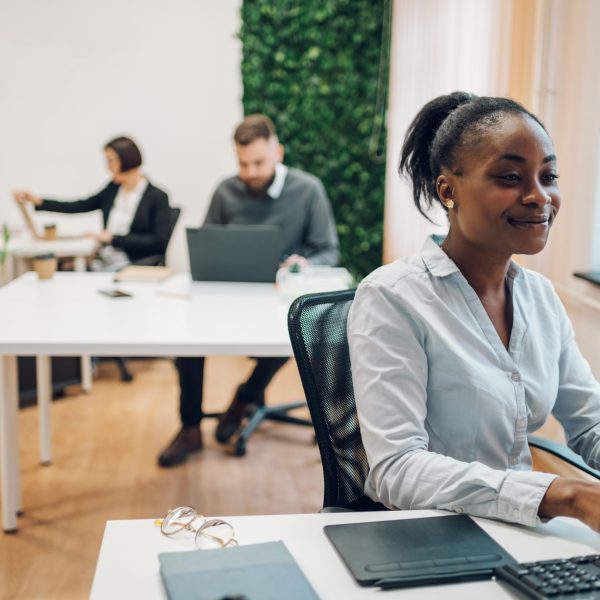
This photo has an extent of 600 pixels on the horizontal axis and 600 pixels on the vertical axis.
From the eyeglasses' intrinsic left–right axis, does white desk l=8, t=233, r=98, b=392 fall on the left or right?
on its right

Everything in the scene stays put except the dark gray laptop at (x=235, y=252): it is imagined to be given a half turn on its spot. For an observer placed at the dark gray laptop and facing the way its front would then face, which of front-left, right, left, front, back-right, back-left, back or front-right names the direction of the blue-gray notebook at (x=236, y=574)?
front

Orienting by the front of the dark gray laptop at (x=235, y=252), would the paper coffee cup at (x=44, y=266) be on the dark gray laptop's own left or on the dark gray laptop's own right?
on the dark gray laptop's own left

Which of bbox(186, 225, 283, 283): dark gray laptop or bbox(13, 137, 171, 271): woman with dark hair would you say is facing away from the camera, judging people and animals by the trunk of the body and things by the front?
the dark gray laptop

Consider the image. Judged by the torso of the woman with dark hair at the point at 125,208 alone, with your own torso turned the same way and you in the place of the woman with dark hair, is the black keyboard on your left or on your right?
on your left

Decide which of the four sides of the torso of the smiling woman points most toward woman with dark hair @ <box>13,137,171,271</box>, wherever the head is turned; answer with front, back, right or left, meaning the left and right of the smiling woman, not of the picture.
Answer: back

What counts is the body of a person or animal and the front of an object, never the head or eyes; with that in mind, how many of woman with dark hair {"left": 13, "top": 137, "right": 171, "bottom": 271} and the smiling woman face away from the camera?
0

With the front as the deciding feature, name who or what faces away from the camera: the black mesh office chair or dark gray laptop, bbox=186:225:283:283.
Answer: the dark gray laptop

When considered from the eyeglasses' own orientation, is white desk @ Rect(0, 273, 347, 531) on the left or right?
on its right

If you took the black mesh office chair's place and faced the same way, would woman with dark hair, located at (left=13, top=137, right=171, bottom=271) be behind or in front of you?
behind

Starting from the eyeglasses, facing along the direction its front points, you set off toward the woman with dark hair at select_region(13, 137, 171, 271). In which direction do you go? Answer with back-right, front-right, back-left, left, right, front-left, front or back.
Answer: back-right

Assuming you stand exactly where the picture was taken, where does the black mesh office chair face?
facing the viewer and to the right of the viewer

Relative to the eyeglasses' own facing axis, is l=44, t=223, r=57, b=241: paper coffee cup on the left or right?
on its right

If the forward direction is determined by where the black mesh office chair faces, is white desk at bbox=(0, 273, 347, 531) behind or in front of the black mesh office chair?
behind
